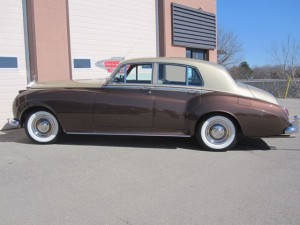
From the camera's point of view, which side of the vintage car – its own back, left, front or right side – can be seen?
left
